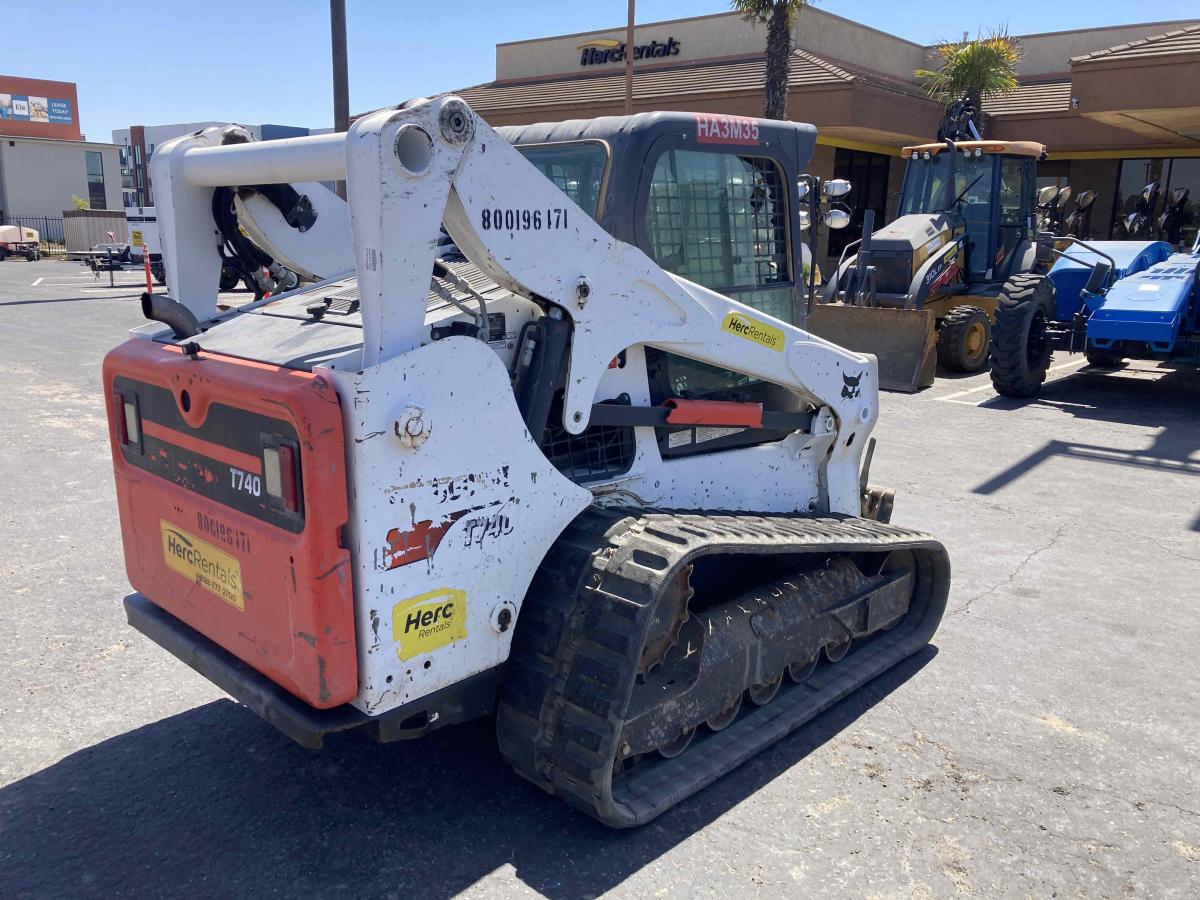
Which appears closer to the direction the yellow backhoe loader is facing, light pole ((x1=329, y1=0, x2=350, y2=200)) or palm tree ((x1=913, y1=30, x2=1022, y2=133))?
the light pole

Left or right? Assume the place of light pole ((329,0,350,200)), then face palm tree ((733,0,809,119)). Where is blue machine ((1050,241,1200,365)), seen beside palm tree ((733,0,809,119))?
right

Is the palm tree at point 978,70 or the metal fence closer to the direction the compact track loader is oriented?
the palm tree

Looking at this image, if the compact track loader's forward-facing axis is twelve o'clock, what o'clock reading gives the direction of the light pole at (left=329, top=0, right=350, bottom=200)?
The light pole is roughly at 10 o'clock from the compact track loader.

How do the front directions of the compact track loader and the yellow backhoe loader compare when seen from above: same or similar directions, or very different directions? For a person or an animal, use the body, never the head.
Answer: very different directions

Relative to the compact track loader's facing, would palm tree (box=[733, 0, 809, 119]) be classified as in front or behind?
in front

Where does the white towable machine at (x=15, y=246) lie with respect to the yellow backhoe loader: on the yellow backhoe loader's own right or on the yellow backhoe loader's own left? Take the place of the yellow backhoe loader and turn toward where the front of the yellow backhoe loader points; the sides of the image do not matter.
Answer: on the yellow backhoe loader's own right

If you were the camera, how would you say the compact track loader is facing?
facing away from the viewer and to the right of the viewer

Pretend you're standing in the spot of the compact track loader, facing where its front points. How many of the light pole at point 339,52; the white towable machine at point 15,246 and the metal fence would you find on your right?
0

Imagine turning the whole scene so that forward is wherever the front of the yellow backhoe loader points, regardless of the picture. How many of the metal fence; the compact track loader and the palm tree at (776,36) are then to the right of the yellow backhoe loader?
2

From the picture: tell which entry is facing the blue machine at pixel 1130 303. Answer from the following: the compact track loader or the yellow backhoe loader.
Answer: the compact track loader

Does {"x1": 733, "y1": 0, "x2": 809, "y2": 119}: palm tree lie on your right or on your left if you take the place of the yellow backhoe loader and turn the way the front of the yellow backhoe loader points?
on your right

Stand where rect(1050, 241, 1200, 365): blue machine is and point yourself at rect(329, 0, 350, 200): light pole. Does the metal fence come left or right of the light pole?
right

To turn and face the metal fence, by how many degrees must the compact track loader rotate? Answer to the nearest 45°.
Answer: approximately 90° to its left

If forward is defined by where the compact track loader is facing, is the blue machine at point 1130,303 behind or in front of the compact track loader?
in front

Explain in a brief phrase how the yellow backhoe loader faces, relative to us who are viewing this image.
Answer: facing the viewer and to the left of the viewer
